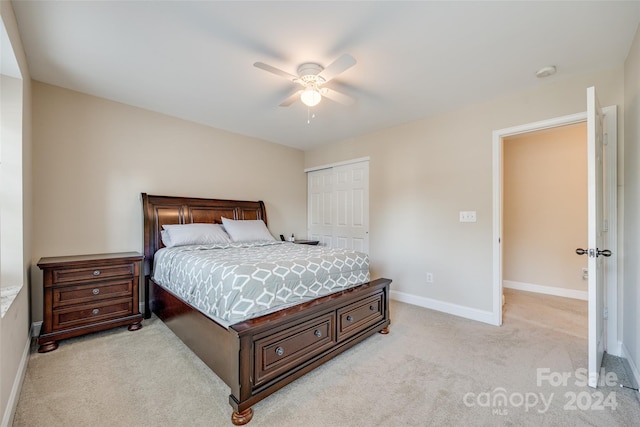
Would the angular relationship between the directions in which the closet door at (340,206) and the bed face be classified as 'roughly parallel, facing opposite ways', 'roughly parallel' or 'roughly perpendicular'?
roughly perpendicular

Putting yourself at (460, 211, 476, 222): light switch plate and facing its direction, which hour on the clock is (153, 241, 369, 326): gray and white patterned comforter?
The gray and white patterned comforter is roughly at 1 o'clock from the light switch plate.

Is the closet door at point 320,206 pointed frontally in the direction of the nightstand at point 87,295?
yes

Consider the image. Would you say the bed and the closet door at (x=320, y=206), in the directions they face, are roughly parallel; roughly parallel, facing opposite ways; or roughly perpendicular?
roughly perpendicular

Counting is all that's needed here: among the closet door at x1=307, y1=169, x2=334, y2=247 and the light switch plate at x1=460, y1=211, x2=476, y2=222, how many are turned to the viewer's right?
0

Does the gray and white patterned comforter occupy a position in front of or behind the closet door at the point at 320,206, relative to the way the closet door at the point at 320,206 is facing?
in front

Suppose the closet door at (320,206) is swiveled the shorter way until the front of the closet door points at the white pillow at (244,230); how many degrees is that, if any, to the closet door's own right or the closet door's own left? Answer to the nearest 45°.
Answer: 0° — it already faces it

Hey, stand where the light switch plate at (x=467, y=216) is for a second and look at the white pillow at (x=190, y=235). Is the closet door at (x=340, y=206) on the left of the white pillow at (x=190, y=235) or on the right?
right

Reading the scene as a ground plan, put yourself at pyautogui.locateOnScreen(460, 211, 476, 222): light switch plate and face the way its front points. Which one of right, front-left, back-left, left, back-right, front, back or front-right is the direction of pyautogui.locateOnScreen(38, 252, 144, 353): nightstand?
front-right

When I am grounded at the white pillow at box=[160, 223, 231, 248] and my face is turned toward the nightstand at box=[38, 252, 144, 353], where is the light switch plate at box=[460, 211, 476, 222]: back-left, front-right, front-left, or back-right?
back-left

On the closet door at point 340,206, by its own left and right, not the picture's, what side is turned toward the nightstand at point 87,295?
front

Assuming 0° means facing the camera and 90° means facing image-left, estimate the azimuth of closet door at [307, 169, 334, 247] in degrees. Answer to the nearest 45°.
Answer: approximately 45°

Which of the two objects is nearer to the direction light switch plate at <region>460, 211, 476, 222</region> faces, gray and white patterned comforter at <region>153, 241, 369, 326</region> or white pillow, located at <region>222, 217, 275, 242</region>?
the gray and white patterned comforter

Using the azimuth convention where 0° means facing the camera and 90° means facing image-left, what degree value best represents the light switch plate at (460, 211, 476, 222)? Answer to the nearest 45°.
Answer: approximately 0°

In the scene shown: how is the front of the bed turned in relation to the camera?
facing the viewer and to the right of the viewer

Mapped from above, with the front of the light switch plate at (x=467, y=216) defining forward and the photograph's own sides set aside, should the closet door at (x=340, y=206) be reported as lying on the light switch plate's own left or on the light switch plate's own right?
on the light switch plate's own right

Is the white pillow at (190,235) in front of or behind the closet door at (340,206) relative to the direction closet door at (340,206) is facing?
in front
